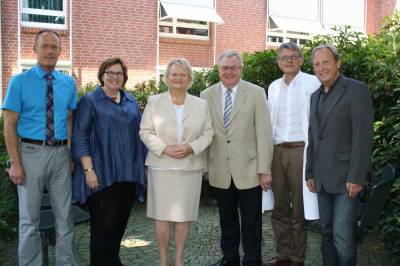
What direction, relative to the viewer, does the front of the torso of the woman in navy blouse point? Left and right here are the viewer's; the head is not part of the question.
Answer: facing the viewer and to the right of the viewer

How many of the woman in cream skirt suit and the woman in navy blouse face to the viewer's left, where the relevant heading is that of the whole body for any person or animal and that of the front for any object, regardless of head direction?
0

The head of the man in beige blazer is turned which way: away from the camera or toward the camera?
toward the camera

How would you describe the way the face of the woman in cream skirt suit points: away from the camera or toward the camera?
toward the camera

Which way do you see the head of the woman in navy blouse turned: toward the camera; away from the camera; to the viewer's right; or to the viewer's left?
toward the camera

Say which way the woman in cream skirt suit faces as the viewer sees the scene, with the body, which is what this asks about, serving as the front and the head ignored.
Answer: toward the camera

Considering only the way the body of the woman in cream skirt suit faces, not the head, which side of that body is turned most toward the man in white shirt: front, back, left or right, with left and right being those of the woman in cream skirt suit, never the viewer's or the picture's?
left

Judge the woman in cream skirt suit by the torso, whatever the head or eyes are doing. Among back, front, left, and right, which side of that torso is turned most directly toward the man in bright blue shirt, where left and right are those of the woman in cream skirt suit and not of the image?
right

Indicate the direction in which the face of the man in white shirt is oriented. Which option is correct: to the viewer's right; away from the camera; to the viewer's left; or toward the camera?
toward the camera
